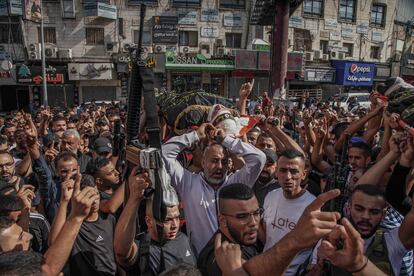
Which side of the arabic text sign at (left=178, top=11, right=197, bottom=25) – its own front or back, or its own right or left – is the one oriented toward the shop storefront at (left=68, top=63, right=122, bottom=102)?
right

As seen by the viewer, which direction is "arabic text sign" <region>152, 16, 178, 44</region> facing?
toward the camera

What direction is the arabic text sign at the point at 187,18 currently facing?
toward the camera

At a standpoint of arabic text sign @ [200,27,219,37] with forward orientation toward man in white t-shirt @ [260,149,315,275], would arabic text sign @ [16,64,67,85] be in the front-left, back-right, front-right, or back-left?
front-right

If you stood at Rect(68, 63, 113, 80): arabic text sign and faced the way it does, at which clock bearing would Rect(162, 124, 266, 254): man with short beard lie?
The man with short beard is roughly at 12 o'clock from the arabic text sign.

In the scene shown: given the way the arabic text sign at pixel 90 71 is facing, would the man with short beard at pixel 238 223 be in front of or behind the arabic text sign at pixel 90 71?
in front

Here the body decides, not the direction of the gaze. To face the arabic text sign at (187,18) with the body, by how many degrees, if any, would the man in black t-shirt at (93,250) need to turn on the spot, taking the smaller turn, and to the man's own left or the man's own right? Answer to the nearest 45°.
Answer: approximately 180°

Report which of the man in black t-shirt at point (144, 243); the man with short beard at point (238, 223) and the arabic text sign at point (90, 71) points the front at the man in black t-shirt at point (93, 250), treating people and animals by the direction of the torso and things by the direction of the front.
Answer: the arabic text sign

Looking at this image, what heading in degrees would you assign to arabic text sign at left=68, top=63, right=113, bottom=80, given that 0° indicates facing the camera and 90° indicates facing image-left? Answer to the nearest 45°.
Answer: approximately 0°

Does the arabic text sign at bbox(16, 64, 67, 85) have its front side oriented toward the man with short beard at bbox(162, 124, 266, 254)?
yes

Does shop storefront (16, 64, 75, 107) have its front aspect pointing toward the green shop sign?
no

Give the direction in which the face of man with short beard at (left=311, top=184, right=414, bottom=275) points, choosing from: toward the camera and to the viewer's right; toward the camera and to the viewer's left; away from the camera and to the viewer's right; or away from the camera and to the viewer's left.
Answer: toward the camera and to the viewer's left

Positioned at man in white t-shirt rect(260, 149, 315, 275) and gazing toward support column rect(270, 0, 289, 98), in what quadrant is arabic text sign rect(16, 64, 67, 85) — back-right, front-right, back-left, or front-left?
front-left

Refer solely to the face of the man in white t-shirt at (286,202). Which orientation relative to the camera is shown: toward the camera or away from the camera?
toward the camera

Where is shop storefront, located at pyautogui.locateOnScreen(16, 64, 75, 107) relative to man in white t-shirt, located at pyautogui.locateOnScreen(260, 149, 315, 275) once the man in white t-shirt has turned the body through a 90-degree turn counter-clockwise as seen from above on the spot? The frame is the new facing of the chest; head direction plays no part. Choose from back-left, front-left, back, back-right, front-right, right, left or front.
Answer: back-left

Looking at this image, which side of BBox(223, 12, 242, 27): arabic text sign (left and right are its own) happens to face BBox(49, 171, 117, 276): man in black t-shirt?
front

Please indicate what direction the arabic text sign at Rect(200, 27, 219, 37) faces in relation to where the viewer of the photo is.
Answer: facing the viewer

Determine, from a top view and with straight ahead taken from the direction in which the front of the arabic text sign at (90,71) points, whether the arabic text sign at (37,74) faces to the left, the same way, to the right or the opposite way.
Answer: the same way

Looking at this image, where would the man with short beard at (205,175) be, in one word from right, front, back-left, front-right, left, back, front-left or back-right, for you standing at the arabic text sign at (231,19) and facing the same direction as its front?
front

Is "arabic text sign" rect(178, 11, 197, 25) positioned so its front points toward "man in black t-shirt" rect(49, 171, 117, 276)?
yes

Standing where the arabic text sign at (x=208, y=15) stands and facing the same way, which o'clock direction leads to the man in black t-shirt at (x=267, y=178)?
The man in black t-shirt is roughly at 12 o'clock from the arabic text sign.
